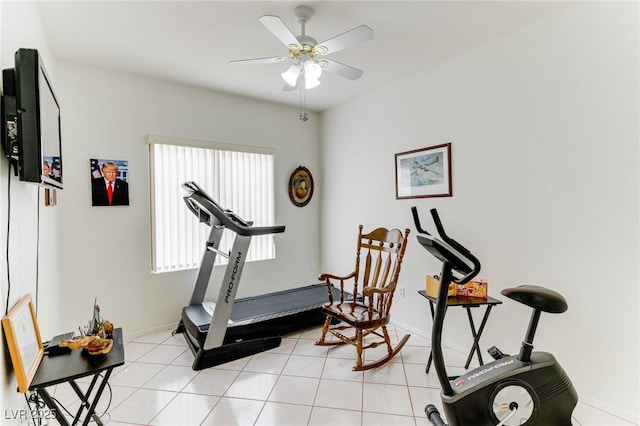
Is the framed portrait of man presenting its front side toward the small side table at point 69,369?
yes

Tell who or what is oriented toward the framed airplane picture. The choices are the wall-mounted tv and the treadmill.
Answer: the wall-mounted tv

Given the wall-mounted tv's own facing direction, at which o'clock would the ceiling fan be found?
The ceiling fan is roughly at 12 o'clock from the wall-mounted tv.

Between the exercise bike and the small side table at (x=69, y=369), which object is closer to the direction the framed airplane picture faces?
the small side table

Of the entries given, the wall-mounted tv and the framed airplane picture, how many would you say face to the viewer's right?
1

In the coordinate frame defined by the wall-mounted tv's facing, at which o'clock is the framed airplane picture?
The framed airplane picture is roughly at 12 o'clock from the wall-mounted tv.

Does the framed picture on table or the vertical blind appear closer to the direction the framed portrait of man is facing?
the framed picture on table

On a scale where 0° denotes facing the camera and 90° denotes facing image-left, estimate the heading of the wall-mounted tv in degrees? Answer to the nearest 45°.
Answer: approximately 270°

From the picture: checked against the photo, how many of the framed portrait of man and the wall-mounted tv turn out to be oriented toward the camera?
1

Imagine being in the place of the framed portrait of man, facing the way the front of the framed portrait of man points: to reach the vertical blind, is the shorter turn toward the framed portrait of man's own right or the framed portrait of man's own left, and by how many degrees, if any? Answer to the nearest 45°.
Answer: approximately 90° to the framed portrait of man's own left

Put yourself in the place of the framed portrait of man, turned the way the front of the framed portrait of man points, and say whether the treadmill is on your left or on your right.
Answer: on your left
